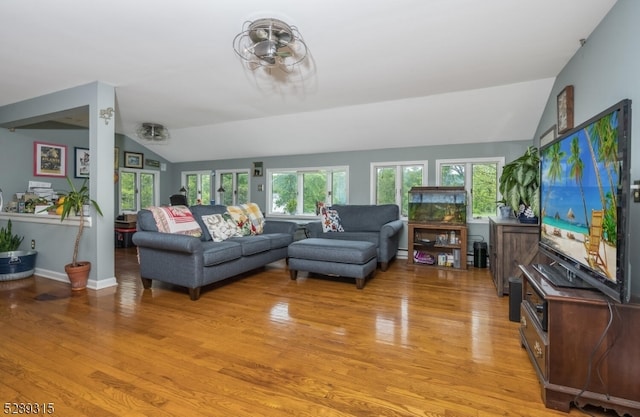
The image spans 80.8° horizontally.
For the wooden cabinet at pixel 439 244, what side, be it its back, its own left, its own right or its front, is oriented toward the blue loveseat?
right

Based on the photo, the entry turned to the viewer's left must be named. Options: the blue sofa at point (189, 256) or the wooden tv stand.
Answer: the wooden tv stand

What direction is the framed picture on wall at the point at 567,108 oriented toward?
to the viewer's left

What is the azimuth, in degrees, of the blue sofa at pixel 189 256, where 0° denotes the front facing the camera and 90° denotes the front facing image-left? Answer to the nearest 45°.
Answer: approximately 315°

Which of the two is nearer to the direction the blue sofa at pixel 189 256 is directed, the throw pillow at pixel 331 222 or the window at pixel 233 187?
the throw pillow

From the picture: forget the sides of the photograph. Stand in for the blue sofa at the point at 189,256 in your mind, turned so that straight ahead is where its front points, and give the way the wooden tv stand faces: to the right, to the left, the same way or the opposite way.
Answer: the opposite way

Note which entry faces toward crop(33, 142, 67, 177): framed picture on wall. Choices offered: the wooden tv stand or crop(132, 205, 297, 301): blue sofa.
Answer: the wooden tv stand

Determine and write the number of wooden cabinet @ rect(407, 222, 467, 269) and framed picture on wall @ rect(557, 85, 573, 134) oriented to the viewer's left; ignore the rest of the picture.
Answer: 1
